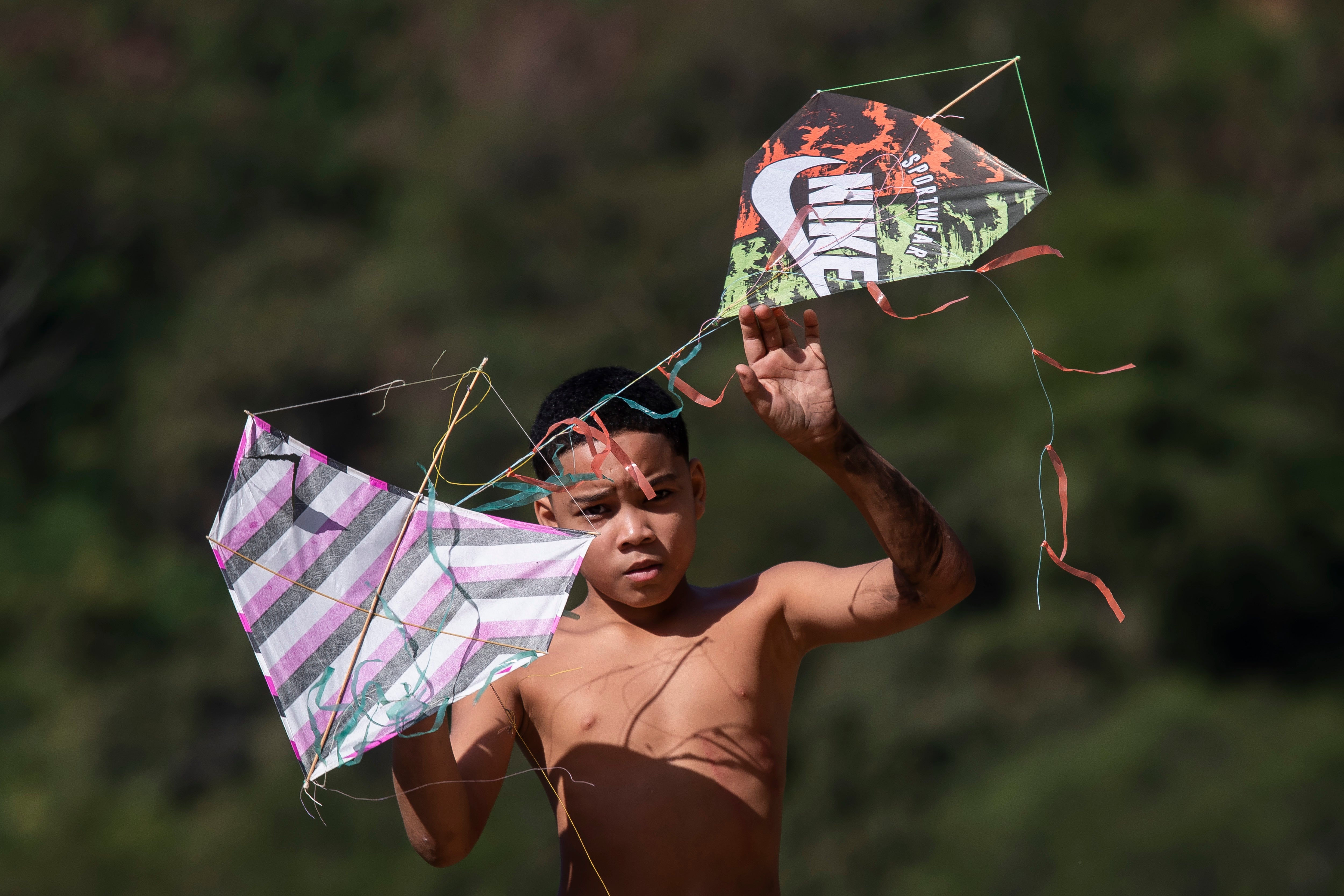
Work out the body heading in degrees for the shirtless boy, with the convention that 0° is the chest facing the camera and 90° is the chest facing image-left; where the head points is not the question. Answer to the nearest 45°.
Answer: approximately 0°
